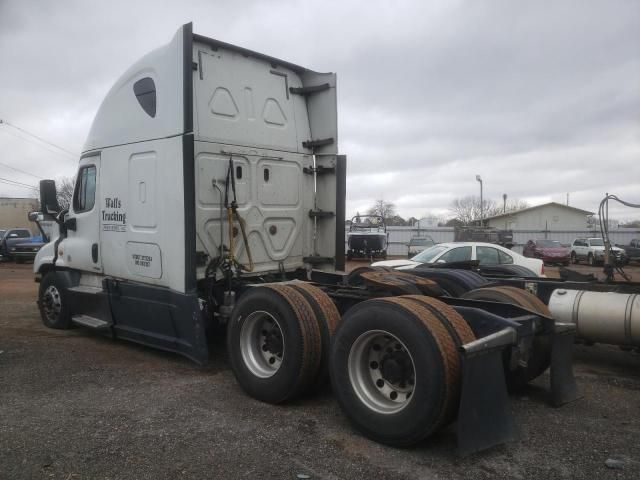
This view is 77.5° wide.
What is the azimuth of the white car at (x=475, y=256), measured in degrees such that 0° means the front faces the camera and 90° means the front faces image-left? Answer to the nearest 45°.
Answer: approximately 90°

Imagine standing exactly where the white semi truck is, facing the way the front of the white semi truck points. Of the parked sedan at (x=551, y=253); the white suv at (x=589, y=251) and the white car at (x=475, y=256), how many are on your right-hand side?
3

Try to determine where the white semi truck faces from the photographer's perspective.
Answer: facing away from the viewer and to the left of the viewer

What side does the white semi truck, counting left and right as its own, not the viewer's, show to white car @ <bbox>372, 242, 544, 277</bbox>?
right

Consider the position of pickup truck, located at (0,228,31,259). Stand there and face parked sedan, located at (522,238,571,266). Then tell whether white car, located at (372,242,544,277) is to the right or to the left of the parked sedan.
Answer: right

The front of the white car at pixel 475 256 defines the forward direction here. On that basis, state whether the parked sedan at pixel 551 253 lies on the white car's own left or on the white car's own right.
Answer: on the white car's own right

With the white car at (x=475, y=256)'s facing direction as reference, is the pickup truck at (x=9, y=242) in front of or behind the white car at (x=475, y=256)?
in front

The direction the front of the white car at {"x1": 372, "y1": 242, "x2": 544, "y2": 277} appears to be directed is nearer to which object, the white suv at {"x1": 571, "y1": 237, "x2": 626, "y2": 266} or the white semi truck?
the white semi truck

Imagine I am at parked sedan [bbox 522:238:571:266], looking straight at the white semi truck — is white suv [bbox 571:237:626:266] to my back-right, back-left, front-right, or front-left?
back-left

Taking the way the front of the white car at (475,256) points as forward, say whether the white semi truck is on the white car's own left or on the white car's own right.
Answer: on the white car's own left

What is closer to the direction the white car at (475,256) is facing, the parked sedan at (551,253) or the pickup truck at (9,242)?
the pickup truck
